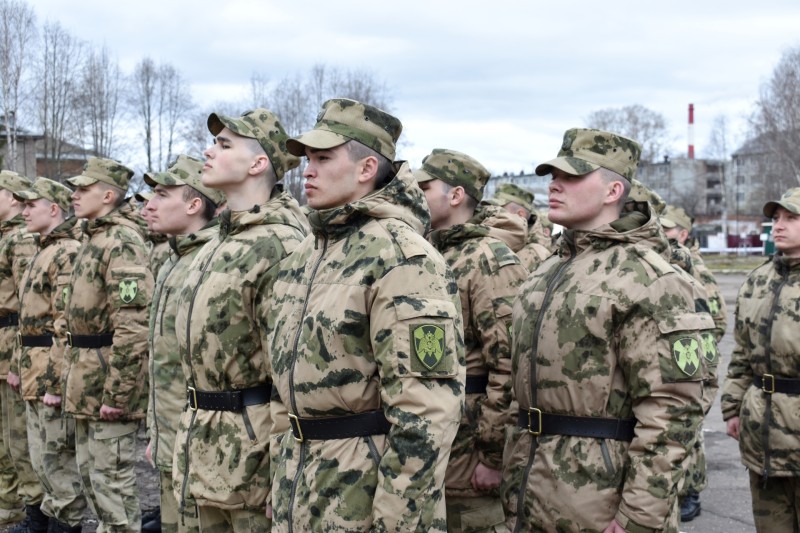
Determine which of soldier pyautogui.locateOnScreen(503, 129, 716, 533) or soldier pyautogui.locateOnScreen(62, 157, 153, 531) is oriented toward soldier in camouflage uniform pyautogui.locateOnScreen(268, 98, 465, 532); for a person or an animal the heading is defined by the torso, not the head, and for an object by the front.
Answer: soldier pyautogui.locateOnScreen(503, 129, 716, 533)

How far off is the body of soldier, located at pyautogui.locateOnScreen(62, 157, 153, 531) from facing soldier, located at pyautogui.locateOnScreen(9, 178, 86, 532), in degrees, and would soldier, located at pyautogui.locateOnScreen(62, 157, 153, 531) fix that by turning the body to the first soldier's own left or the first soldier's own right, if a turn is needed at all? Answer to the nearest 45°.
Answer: approximately 90° to the first soldier's own right

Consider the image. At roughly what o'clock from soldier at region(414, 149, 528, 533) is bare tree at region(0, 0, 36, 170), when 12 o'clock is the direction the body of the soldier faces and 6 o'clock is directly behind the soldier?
The bare tree is roughly at 2 o'clock from the soldier.

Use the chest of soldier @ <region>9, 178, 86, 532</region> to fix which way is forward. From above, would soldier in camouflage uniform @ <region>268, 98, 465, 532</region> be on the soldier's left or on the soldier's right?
on the soldier's left

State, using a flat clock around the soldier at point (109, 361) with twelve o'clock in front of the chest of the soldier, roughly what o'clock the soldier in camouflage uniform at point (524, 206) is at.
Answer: The soldier in camouflage uniform is roughly at 5 o'clock from the soldier.

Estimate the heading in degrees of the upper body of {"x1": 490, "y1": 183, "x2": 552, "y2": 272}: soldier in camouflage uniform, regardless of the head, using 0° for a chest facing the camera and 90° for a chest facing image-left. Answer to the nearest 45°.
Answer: approximately 90°

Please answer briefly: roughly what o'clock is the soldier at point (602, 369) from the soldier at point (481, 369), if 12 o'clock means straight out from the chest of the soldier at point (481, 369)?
the soldier at point (602, 369) is roughly at 8 o'clock from the soldier at point (481, 369).

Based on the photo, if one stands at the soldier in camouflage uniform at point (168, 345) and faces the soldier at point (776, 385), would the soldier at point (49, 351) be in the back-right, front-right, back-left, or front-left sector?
back-left
